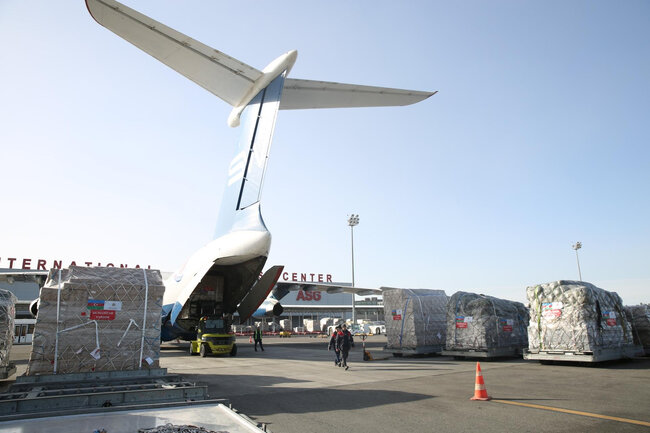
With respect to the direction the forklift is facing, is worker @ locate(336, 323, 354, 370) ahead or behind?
behind

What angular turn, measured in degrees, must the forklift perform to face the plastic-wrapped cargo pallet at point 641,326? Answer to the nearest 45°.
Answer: approximately 135° to its right

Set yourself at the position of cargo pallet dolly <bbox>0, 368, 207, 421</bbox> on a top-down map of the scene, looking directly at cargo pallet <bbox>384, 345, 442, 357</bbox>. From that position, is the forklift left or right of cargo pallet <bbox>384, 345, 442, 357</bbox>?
left

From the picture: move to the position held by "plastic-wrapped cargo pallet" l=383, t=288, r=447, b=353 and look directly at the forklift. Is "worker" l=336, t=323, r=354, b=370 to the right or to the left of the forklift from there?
left

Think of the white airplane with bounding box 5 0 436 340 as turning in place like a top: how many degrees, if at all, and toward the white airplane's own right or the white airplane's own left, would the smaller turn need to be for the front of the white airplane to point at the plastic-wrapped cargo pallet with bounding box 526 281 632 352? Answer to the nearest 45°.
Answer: approximately 135° to the white airplane's own right

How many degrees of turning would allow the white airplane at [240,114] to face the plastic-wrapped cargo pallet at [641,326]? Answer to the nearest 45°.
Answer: approximately 135° to its right

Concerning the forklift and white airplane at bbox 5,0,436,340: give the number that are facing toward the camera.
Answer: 0

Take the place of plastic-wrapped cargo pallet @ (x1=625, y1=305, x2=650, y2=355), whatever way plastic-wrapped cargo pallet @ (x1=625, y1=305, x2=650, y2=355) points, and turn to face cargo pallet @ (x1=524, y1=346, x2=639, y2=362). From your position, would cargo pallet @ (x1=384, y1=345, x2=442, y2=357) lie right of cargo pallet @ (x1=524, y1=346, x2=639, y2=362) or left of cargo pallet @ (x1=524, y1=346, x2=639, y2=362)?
right

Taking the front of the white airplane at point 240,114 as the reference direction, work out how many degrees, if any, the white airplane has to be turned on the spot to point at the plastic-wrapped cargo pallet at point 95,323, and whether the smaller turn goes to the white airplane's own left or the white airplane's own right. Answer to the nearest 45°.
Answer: approximately 135° to the white airplane's own left

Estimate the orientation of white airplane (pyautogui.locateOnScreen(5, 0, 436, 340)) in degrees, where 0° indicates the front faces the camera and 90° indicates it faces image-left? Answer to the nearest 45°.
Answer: approximately 135°

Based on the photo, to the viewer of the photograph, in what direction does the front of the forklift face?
facing away from the viewer and to the left of the viewer
